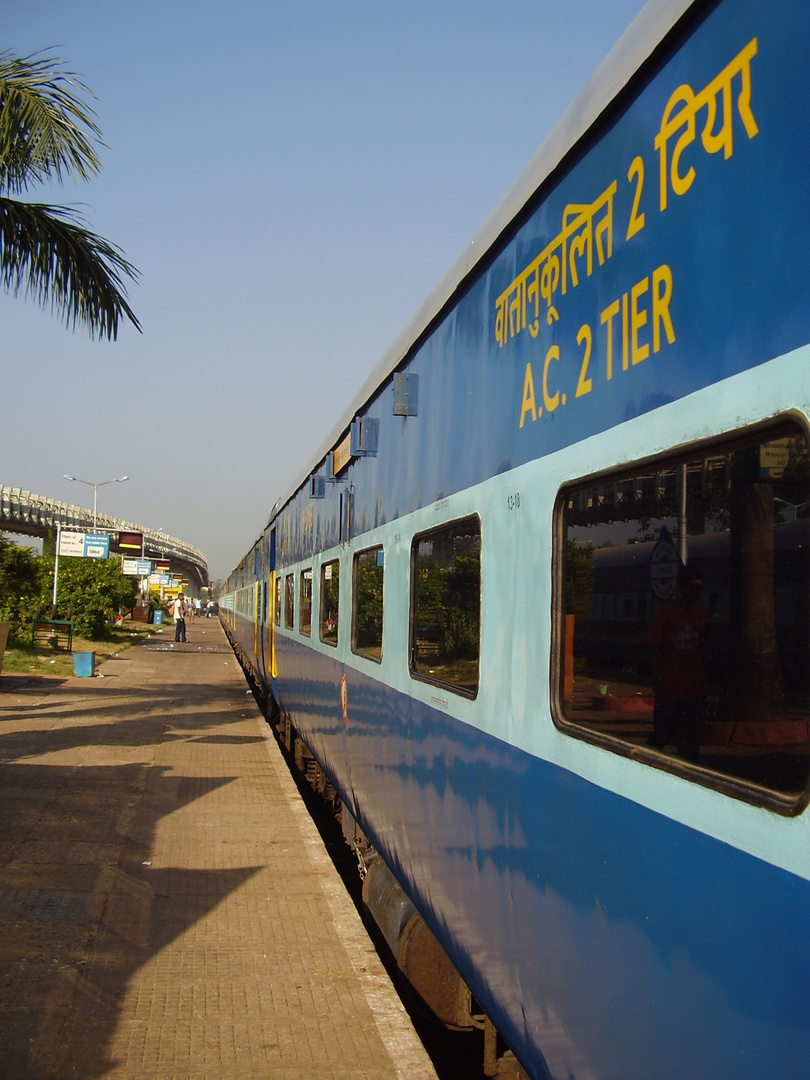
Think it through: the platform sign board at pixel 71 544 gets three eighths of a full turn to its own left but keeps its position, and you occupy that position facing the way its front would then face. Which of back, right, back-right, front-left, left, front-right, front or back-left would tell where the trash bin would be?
back-right

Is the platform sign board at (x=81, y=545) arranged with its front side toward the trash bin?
yes

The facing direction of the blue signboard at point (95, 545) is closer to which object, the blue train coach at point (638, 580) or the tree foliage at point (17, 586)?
the blue train coach

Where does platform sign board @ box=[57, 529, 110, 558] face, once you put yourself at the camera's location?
facing the viewer

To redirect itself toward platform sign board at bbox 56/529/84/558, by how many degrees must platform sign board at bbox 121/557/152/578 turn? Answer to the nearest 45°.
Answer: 0° — it already faces it

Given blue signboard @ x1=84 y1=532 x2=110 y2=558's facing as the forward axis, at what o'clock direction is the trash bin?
The trash bin is roughly at 12 o'clock from the blue signboard.

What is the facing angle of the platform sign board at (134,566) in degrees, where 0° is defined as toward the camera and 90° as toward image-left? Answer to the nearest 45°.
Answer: approximately 0°

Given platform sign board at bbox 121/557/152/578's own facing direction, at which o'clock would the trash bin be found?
The trash bin is roughly at 12 o'clock from the platform sign board.

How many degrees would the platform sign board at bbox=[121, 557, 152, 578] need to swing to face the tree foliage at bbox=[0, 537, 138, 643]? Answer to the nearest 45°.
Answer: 0° — it already faces it

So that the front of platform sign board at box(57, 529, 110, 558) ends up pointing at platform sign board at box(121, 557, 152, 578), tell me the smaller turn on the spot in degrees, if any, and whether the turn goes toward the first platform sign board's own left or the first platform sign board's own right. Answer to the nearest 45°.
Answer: approximately 180°
